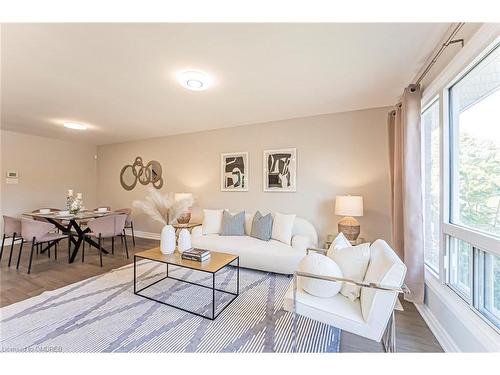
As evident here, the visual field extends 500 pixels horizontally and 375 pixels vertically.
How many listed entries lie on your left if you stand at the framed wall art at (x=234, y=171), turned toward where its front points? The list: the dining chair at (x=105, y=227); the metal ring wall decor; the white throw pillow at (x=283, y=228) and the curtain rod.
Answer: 2

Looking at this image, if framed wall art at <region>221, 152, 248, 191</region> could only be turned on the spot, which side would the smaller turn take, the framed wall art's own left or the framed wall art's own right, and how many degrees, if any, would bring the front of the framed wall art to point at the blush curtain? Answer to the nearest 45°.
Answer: approximately 90° to the framed wall art's own left

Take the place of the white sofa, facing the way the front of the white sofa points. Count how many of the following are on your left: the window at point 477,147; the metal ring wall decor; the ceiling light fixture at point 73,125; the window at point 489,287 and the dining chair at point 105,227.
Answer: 2

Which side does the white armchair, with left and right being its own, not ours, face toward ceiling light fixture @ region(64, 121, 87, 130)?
front

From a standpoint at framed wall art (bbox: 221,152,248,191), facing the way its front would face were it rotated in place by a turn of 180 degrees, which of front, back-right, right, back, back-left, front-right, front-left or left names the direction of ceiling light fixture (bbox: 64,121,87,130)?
back-left

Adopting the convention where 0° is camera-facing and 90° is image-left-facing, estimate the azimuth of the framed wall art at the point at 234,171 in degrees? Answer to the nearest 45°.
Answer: approximately 45°

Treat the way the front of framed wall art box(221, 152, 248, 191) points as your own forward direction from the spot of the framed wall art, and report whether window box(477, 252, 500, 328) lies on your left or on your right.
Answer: on your left

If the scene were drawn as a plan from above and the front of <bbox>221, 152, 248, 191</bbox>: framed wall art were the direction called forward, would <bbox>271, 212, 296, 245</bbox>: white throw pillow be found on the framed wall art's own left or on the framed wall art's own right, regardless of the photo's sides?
on the framed wall art's own left

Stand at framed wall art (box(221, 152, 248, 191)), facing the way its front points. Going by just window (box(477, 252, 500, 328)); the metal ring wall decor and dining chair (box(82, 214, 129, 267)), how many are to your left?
1

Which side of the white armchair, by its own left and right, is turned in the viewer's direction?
left

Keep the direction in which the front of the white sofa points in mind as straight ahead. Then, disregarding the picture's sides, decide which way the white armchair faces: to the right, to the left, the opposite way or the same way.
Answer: to the right

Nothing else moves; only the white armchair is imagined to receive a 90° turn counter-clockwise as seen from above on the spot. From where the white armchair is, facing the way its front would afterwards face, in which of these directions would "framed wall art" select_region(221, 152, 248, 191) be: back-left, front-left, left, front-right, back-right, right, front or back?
back-right

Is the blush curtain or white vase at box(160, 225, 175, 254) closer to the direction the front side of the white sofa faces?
the white vase

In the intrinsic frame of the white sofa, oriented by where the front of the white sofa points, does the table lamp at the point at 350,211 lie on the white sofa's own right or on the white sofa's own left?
on the white sofa's own left
